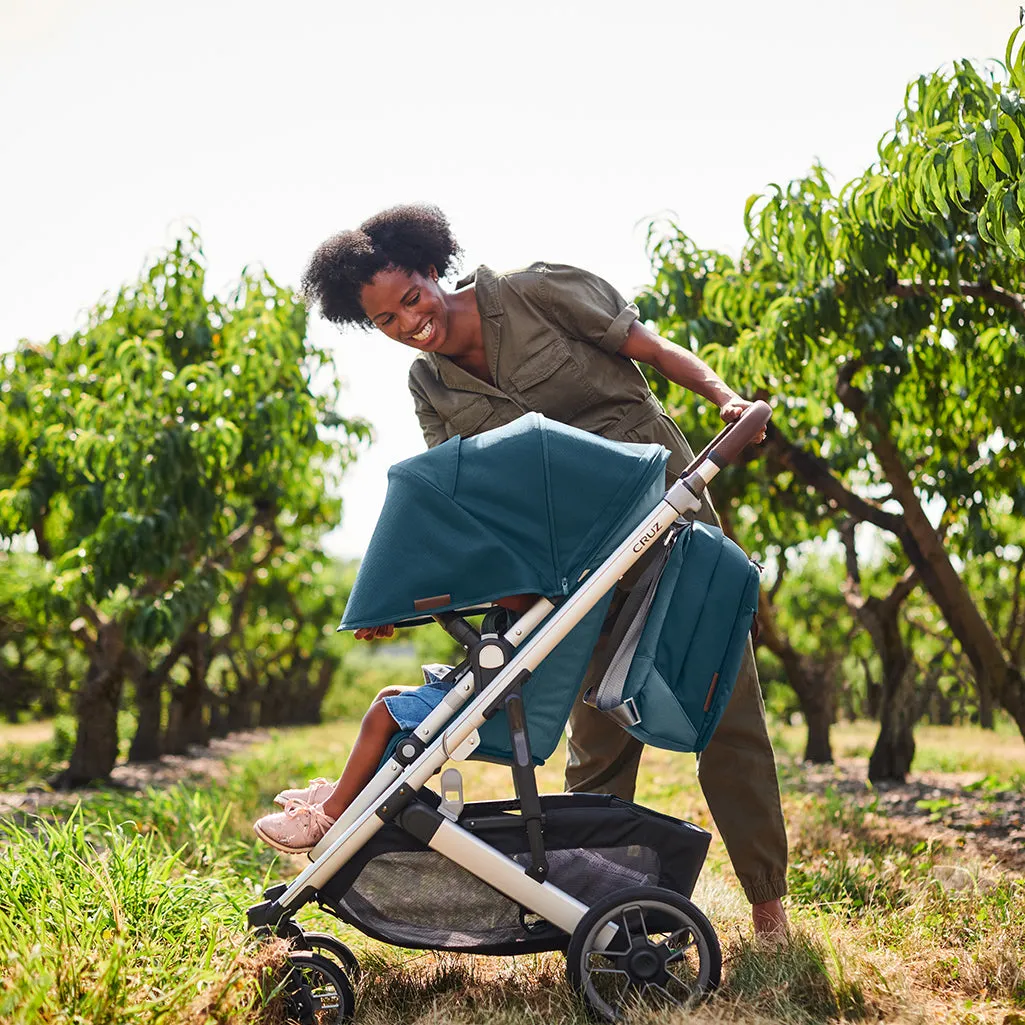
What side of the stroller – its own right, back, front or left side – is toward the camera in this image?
left

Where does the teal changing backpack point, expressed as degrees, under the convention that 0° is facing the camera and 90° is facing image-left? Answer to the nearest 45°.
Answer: approximately 270°

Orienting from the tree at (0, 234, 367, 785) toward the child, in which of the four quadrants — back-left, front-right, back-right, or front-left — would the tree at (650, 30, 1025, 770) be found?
front-left

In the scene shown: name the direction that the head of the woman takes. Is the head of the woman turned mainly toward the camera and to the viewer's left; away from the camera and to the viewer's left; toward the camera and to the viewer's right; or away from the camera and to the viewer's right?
toward the camera and to the viewer's left

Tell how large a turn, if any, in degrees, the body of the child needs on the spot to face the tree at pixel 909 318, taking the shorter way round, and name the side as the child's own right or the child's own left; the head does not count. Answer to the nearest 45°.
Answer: approximately 135° to the child's own right

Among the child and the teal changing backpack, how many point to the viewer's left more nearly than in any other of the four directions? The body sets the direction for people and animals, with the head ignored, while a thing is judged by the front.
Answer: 1

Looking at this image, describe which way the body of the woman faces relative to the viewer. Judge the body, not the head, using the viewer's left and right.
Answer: facing the viewer and to the left of the viewer

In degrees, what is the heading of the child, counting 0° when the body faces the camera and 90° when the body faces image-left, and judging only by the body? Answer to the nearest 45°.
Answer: approximately 90°
